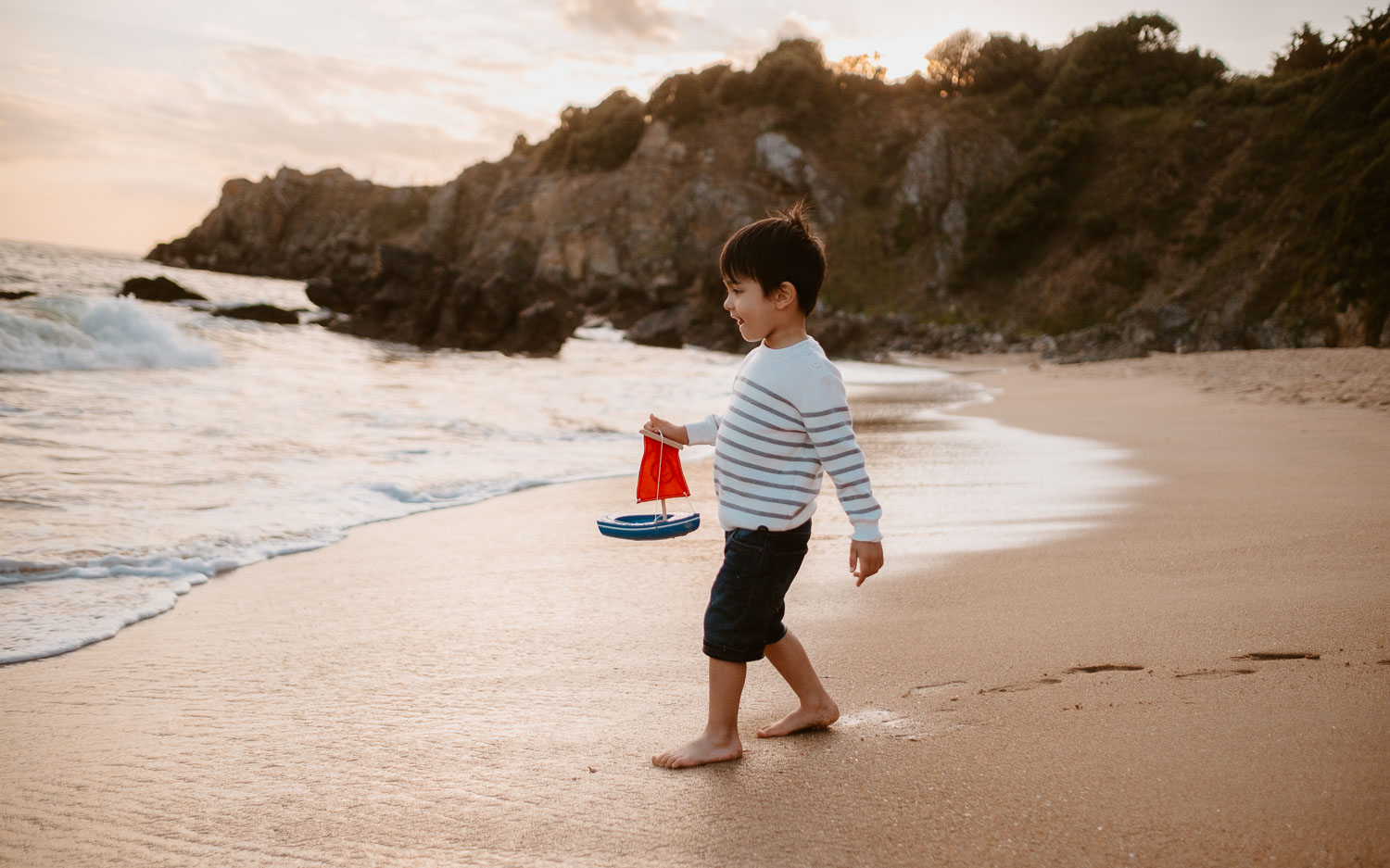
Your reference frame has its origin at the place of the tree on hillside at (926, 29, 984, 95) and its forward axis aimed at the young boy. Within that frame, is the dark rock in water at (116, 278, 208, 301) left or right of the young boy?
right

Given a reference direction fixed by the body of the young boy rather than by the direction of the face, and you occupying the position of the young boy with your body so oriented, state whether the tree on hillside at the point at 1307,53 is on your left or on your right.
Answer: on your right

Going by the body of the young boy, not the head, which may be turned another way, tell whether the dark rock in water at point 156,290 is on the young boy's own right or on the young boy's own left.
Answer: on the young boy's own right

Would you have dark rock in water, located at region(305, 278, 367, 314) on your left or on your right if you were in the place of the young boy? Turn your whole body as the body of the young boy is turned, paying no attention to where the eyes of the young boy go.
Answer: on your right

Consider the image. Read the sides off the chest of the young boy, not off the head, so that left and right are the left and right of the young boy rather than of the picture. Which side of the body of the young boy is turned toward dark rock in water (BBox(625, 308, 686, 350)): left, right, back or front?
right

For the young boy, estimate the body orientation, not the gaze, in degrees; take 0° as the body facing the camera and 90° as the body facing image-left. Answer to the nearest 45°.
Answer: approximately 90°

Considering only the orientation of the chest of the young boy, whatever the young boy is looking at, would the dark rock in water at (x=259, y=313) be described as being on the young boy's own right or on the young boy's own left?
on the young boy's own right

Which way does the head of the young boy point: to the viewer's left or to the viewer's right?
to the viewer's left

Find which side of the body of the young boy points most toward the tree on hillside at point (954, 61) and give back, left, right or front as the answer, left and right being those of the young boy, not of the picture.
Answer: right
